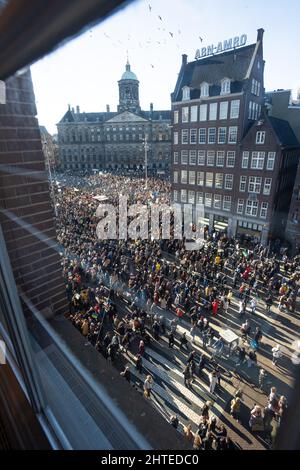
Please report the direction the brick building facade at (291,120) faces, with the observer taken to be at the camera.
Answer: facing the viewer and to the left of the viewer

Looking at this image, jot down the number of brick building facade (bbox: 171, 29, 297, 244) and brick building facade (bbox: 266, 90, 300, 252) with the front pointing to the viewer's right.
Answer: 0
